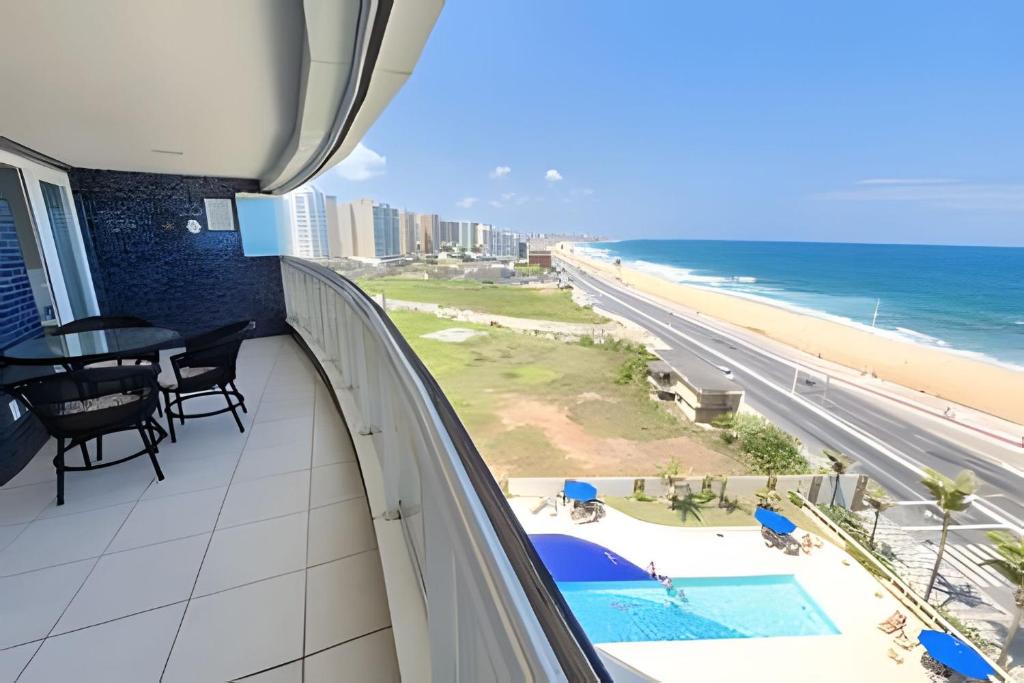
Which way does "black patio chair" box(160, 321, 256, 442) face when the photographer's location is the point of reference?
facing to the left of the viewer

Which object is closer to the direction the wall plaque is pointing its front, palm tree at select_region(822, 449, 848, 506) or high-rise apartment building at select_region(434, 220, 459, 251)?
the palm tree

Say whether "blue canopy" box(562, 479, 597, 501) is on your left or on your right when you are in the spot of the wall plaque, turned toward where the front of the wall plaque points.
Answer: on your left

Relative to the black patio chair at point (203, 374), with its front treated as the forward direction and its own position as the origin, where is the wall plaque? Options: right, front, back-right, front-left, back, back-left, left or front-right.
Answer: right

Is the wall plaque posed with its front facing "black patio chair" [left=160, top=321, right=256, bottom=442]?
yes

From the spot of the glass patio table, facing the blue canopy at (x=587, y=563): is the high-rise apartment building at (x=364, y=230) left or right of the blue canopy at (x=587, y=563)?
left

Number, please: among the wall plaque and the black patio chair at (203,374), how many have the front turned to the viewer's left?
1

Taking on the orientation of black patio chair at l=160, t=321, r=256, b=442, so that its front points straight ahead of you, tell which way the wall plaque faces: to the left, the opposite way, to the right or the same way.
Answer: to the left

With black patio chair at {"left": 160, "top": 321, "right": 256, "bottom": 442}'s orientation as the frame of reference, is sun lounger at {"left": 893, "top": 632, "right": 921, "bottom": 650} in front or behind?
behind

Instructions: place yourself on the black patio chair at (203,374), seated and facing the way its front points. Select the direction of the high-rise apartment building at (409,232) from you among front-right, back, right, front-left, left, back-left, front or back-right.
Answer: back-right

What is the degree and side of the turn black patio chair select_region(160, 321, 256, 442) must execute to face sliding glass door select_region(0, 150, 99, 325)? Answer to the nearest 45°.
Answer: approximately 90° to its right

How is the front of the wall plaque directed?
toward the camera

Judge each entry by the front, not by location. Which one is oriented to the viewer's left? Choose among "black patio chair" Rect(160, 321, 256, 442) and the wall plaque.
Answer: the black patio chair

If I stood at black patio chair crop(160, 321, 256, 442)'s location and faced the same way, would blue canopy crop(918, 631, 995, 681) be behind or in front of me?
behind
